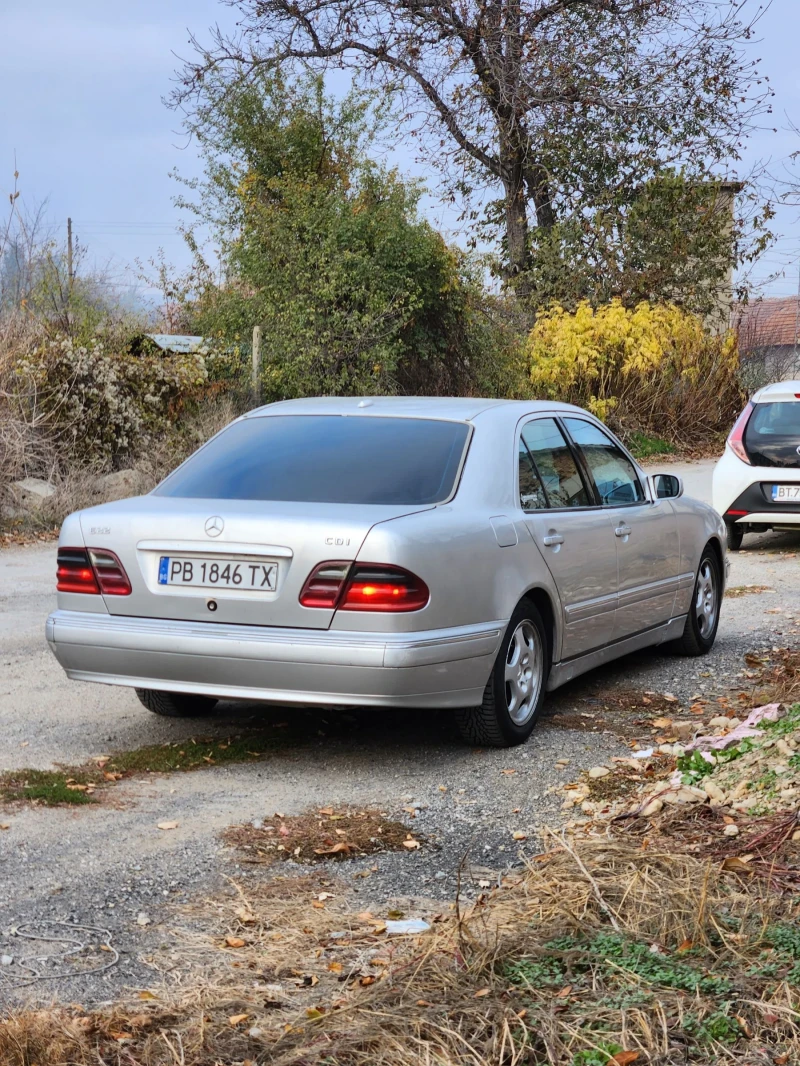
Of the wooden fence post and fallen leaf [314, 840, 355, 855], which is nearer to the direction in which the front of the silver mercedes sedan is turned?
the wooden fence post

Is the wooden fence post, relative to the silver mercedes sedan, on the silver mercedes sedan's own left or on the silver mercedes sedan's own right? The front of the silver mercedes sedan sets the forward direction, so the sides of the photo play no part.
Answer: on the silver mercedes sedan's own left

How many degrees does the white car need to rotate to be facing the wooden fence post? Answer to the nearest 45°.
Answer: approximately 45° to its left

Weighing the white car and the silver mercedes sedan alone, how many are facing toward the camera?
0

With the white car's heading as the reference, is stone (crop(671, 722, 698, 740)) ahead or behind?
behind

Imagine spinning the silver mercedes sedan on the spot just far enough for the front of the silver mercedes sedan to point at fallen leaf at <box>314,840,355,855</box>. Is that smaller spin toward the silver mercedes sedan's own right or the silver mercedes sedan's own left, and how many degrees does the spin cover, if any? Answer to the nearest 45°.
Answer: approximately 135° to the silver mercedes sedan's own right

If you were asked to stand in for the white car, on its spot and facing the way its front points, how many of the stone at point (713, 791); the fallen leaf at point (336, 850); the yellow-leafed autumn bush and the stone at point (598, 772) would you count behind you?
3

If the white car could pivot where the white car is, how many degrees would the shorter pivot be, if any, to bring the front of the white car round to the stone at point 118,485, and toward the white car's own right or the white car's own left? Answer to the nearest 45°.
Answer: approximately 90° to the white car's own left

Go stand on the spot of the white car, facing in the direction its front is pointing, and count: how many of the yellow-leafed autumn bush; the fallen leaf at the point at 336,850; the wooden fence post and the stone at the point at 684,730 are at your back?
2

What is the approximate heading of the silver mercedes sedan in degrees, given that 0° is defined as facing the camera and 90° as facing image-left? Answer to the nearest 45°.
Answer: approximately 225°

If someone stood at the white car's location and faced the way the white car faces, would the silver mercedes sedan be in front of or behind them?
behind

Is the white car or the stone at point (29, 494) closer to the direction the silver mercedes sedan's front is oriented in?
the white car

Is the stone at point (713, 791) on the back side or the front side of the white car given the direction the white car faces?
on the back side

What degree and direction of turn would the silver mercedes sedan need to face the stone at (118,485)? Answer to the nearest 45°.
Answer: approximately 45° to its left

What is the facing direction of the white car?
away from the camera

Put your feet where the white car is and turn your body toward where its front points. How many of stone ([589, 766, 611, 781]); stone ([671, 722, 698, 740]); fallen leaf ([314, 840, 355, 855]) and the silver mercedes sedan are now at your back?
4
